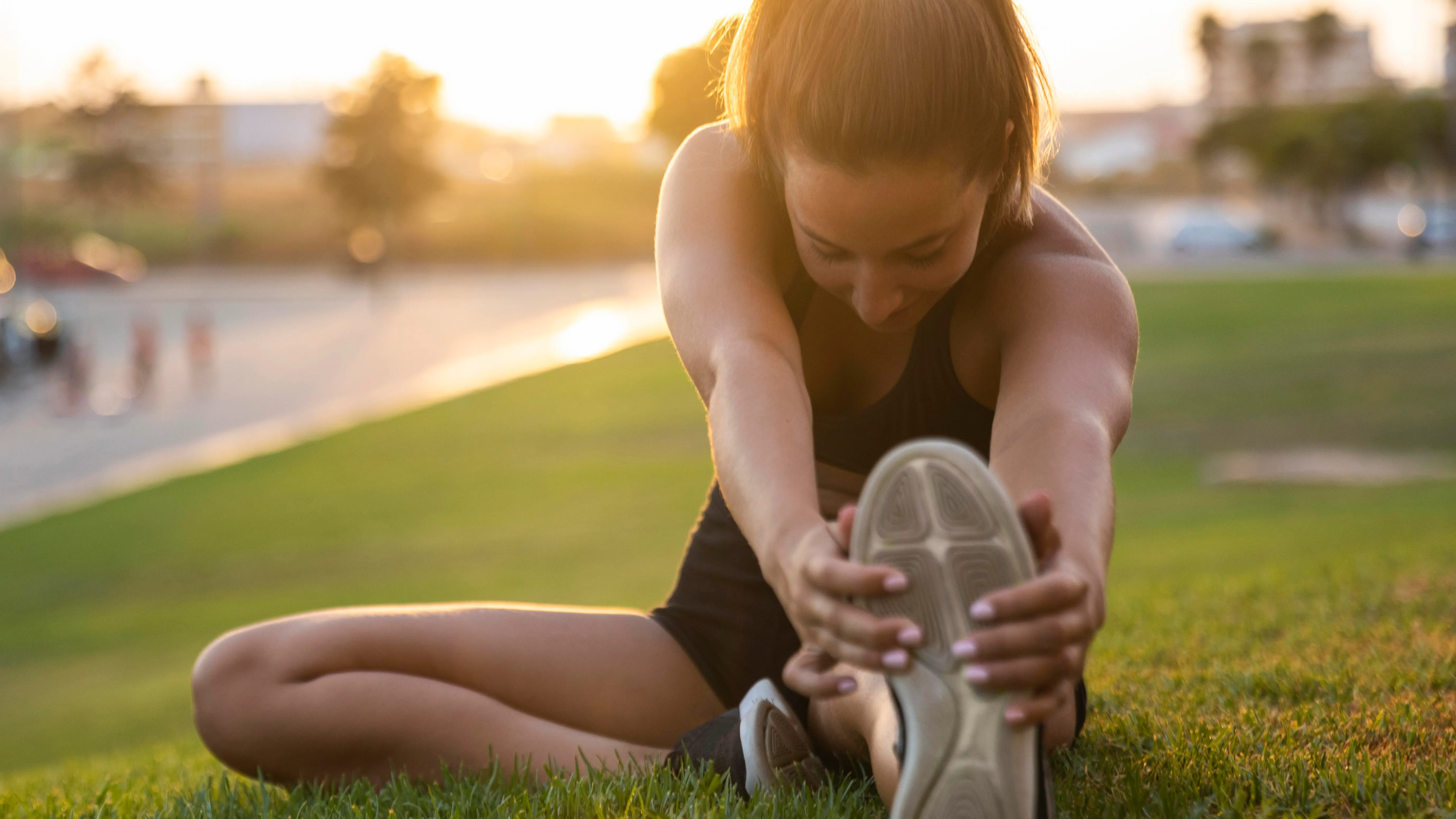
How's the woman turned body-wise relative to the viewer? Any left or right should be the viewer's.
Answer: facing the viewer

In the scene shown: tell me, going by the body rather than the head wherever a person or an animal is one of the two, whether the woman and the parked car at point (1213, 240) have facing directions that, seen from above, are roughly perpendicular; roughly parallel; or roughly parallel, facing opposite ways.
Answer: roughly perpendicular

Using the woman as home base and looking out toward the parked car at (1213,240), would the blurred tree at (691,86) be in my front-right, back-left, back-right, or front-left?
front-left

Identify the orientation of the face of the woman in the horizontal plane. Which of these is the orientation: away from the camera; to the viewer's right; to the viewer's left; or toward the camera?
toward the camera

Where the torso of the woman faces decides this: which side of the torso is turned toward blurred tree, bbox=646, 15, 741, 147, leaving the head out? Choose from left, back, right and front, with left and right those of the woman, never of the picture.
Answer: back

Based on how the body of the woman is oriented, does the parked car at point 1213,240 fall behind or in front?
behind
